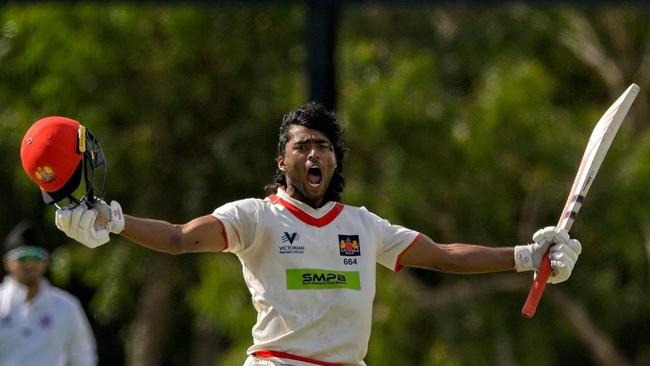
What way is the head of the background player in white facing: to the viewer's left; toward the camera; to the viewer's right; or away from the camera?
toward the camera

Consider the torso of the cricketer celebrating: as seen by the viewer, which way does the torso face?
toward the camera

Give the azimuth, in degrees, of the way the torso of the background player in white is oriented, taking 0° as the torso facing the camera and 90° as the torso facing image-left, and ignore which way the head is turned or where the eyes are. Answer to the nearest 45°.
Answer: approximately 0°

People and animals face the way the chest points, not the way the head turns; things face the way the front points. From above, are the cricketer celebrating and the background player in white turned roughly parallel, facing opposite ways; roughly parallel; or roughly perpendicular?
roughly parallel

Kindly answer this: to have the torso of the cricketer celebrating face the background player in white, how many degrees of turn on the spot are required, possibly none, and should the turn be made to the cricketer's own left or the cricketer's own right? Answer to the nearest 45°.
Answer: approximately 135° to the cricketer's own right

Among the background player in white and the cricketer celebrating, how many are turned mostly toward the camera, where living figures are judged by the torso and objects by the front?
2

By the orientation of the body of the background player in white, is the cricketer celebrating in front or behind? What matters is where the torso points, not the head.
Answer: in front
